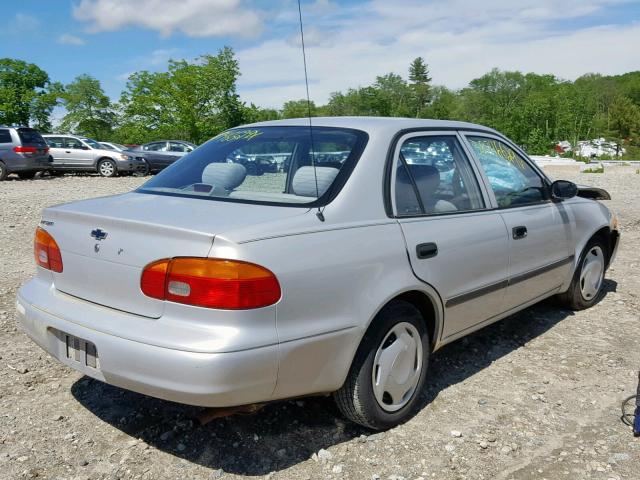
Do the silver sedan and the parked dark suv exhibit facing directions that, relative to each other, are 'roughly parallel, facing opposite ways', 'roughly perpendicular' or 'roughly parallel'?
roughly perpendicular

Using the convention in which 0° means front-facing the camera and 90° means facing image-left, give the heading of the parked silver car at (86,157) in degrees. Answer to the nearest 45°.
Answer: approximately 315°

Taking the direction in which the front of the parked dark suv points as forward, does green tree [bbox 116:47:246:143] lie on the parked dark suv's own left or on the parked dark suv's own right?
on the parked dark suv's own right

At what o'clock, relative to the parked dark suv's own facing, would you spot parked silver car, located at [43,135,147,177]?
The parked silver car is roughly at 3 o'clock from the parked dark suv.

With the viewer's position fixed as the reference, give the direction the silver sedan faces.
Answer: facing away from the viewer and to the right of the viewer

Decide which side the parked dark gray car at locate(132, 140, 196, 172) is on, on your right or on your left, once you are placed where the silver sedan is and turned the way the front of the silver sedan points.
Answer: on your left

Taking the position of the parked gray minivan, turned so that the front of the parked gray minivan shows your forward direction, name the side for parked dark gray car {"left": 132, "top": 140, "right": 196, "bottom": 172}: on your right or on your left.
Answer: on your right
